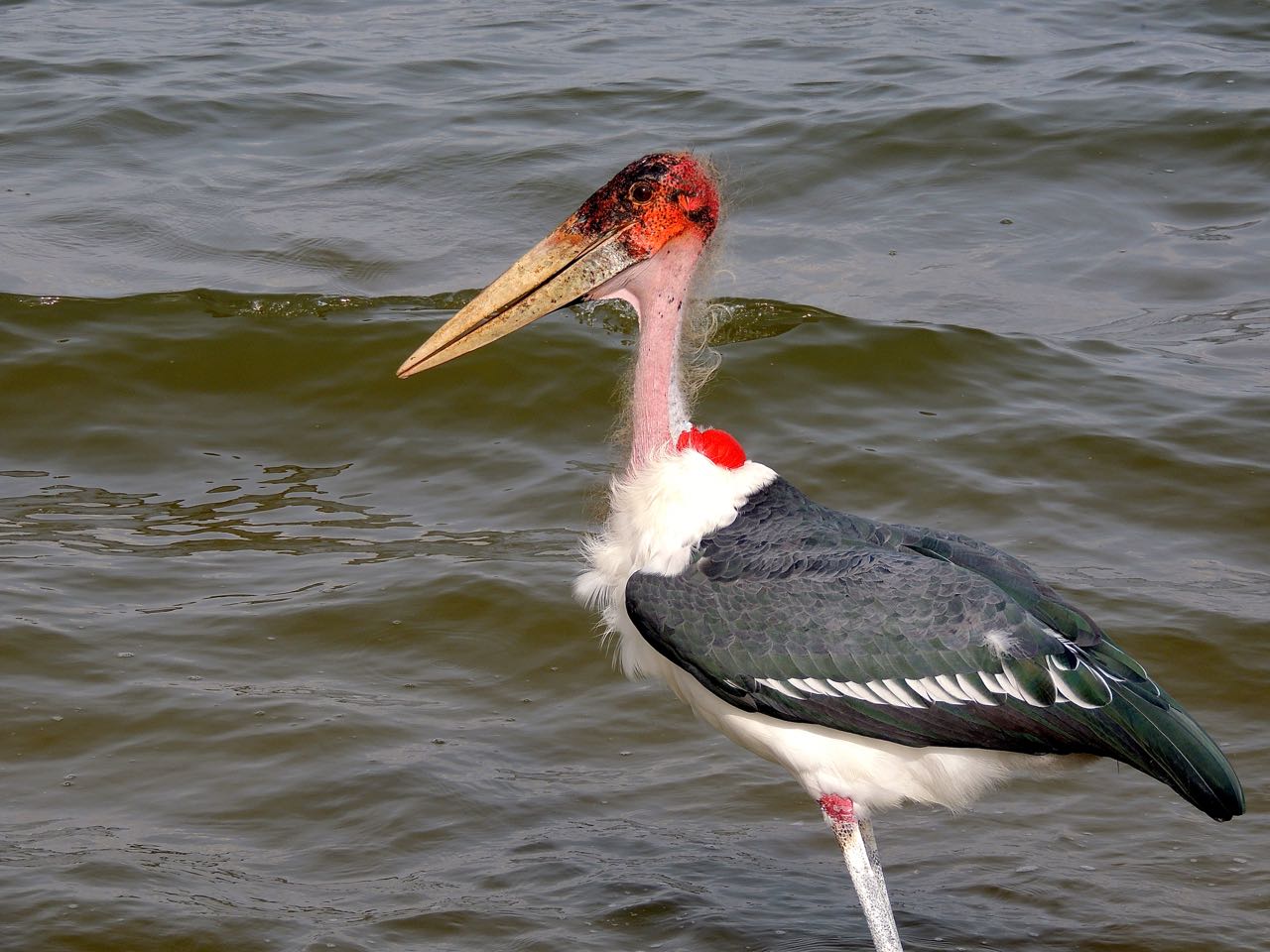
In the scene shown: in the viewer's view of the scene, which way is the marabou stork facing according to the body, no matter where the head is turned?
to the viewer's left
